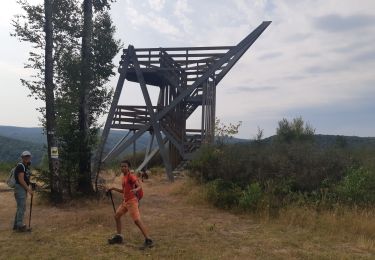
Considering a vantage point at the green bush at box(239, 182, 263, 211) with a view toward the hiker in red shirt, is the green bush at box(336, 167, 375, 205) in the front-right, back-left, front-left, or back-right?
back-left

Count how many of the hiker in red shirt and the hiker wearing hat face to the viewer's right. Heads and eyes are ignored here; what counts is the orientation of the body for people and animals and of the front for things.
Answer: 1

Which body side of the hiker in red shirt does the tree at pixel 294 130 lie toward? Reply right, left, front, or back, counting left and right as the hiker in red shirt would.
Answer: back

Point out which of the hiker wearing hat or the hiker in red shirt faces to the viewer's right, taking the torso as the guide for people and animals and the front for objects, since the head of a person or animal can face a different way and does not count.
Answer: the hiker wearing hat

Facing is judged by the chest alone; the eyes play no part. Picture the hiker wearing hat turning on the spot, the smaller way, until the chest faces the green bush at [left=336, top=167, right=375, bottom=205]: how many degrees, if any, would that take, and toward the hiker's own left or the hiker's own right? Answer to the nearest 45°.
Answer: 0° — they already face it

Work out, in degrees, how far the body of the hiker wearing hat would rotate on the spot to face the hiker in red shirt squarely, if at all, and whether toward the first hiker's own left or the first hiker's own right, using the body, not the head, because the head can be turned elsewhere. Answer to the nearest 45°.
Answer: approximately 45° to the first hiker's own right

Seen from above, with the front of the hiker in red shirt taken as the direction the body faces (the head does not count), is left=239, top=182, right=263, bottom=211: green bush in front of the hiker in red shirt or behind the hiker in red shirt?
behind

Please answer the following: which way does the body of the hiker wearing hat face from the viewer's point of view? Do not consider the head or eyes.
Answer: to the viewer's right

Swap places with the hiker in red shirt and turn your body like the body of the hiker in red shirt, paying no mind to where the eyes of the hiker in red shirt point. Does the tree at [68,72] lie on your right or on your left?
on your right

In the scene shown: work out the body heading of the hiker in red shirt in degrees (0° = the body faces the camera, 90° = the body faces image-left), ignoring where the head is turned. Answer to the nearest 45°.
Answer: approximately 45°

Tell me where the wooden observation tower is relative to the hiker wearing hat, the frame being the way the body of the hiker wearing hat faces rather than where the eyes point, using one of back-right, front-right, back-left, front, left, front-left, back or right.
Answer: front-left

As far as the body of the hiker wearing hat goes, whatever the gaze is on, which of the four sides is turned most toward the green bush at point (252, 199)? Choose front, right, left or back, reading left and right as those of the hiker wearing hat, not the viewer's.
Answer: front

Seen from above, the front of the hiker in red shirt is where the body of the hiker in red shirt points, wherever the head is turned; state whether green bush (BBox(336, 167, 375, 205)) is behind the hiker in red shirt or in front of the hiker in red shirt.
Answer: behind
